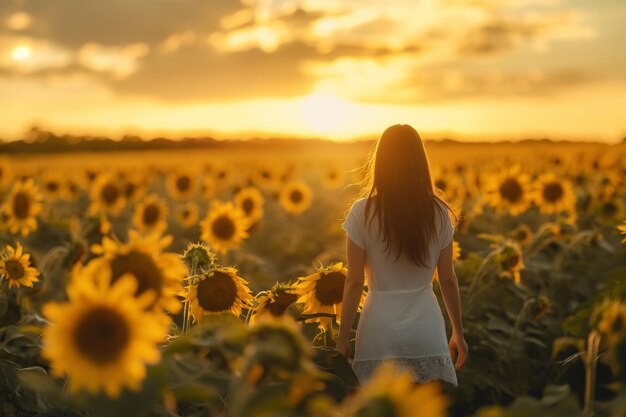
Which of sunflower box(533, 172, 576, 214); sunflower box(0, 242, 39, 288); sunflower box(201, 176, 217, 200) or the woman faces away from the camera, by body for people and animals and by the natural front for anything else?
the woman

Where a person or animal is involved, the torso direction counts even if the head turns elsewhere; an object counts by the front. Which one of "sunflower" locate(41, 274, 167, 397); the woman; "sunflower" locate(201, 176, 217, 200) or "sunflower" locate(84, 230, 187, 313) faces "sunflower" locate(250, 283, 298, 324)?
"sunflower" locate(201, 176, 217, 200)

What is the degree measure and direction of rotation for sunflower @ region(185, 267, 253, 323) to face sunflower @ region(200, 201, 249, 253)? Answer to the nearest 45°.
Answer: approximately 180°

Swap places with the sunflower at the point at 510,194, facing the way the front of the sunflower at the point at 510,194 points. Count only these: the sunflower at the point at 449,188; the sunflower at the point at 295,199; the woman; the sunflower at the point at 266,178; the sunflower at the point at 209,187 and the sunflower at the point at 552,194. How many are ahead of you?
1

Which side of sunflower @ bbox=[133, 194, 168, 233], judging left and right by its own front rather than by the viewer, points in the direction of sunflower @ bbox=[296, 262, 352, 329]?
front

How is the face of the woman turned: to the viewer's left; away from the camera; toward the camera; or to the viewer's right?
away from the camera

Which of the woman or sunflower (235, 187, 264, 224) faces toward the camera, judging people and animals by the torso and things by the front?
the sunflower

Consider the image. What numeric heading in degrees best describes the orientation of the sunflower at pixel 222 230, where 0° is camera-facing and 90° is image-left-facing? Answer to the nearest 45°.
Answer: approximately 0°

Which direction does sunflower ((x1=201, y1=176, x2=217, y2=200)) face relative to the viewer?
toward the camera

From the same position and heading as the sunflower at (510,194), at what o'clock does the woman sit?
The woman is roughly at 12 o'clock from the sunflower.

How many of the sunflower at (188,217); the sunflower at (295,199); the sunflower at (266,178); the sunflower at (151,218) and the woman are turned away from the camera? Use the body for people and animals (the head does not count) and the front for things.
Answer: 1

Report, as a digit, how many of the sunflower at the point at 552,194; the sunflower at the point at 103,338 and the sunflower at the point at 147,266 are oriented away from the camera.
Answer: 0

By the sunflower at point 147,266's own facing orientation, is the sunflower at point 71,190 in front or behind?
behind

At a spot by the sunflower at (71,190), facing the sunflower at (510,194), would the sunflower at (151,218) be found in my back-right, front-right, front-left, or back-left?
front-right

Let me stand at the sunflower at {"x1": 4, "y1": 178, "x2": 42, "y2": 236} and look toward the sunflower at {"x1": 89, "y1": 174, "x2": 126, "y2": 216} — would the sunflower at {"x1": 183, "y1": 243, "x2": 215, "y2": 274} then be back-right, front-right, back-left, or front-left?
back-right

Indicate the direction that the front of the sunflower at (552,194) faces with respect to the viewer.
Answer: facing the viewer

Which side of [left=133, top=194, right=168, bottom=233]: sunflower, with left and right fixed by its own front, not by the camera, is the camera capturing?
front

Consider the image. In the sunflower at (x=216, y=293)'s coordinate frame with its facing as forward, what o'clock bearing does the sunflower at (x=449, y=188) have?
the sunflower at (x=449, y=188) is roughly at 7 o'clock from the sunflower at (x=216, y=293).
